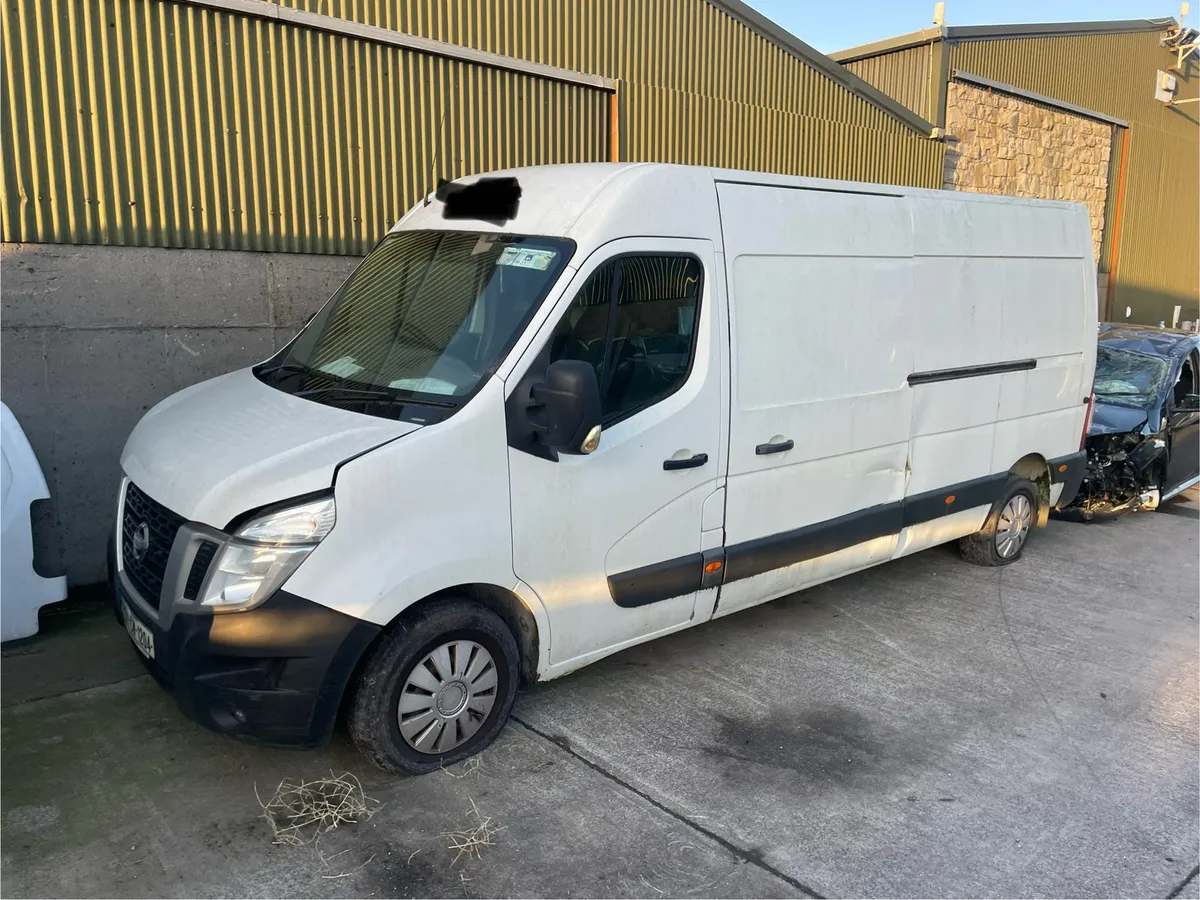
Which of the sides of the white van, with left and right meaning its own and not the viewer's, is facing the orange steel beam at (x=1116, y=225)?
back

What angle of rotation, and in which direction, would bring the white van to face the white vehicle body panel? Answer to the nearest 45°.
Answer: approximately 45° to its right

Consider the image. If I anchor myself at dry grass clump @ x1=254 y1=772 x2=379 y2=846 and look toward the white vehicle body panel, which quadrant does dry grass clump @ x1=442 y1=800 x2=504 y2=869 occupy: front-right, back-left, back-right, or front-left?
back-right

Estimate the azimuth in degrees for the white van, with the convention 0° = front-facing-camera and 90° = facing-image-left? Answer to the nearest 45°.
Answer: approximately 45°

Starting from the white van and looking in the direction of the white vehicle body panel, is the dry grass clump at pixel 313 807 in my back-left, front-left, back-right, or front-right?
front-left
